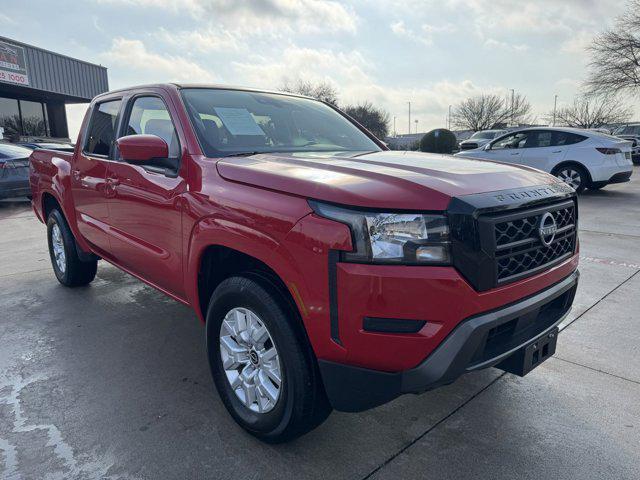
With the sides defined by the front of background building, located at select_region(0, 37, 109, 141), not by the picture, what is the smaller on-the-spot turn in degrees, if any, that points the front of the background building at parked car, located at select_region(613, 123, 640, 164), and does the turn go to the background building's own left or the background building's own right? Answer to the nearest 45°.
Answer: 0° — it already faces it

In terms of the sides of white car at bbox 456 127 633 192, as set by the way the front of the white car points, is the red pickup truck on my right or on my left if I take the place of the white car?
on my left

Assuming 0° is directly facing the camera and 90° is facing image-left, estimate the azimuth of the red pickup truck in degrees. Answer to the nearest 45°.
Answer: approximately 315°

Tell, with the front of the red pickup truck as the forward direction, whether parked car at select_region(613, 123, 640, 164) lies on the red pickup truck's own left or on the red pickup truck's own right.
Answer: on the red pickup truck's own left

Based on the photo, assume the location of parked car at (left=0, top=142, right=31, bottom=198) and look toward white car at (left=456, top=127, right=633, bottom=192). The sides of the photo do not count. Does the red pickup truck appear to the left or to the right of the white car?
right

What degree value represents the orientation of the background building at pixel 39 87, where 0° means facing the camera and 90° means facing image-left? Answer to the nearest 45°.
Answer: approximately 315°

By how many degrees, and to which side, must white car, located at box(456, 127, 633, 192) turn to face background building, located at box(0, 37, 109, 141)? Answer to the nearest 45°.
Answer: approximately 45° to its left

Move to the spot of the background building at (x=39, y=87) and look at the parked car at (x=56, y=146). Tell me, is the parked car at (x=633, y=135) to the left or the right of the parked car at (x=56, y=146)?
left

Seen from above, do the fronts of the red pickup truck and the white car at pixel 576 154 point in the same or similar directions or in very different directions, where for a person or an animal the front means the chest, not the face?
very different directions
